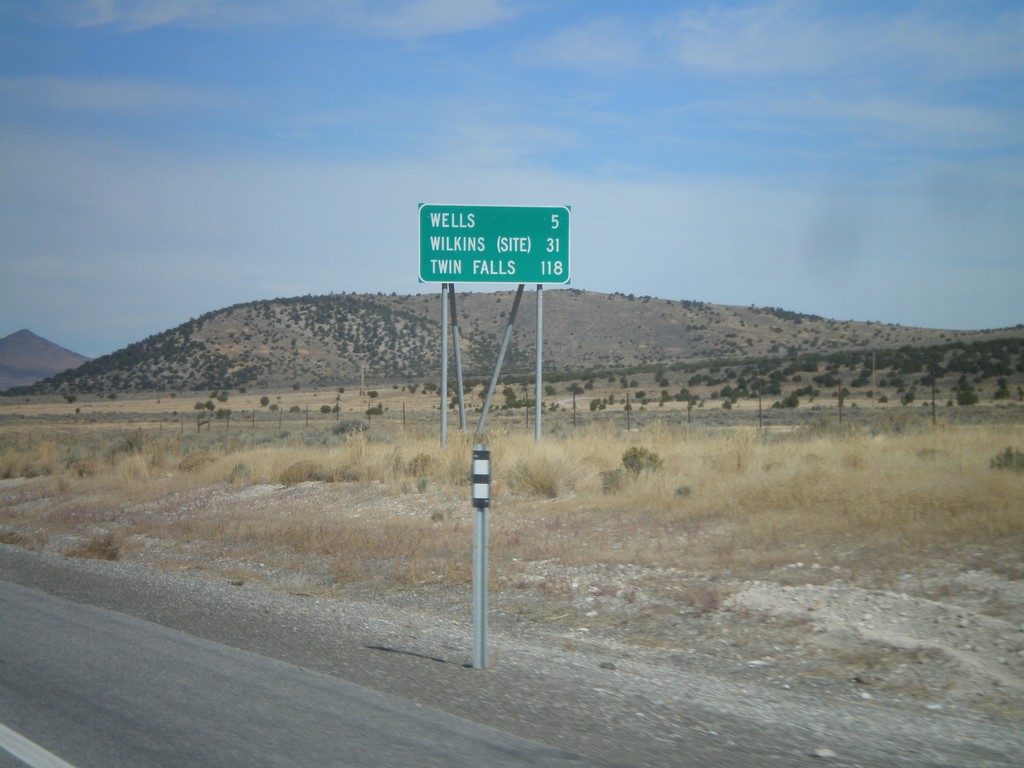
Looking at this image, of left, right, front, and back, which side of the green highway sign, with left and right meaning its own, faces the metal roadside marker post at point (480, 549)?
front

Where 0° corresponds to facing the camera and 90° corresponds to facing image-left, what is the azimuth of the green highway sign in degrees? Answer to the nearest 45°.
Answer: approximately 0°
